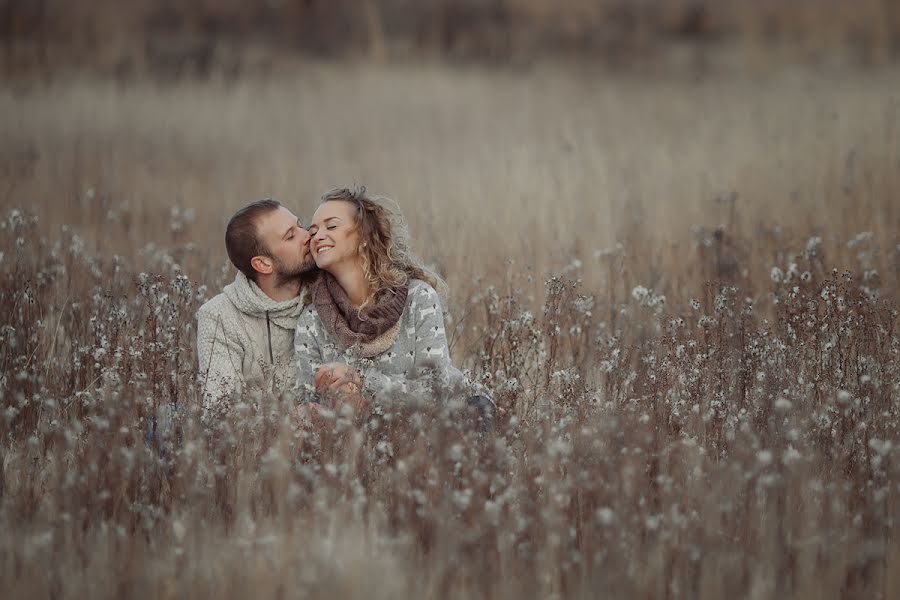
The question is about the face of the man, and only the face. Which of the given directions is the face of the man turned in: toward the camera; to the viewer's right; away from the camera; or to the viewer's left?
to the viewer's right

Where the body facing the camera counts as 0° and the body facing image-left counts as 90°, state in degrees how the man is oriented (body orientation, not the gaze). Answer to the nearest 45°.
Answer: approximately 315°
